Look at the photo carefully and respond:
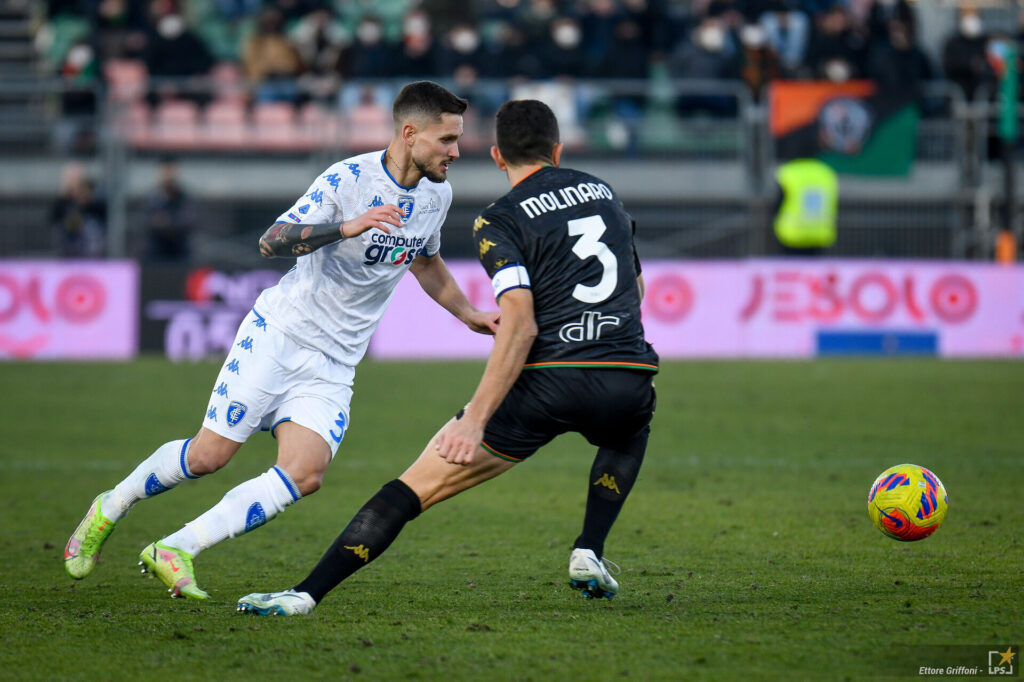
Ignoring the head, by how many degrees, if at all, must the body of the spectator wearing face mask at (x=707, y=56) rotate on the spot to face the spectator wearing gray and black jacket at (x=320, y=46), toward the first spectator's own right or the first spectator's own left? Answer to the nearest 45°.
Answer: approximately 90° to the first spectator's own right

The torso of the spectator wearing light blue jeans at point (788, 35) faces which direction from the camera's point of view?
toward the camera

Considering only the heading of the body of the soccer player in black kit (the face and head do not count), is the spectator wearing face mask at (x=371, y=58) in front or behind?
in front

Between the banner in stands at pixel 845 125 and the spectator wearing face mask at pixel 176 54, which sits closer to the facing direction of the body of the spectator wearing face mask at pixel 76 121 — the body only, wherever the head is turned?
the banner in stands

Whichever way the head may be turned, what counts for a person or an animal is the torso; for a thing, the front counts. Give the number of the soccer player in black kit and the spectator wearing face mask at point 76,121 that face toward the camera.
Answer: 1

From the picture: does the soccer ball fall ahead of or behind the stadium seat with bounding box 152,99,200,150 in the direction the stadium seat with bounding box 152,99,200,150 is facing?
ahead

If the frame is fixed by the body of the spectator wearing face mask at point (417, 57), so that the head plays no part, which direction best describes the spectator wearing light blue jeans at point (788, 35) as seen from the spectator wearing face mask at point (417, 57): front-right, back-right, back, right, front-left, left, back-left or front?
left

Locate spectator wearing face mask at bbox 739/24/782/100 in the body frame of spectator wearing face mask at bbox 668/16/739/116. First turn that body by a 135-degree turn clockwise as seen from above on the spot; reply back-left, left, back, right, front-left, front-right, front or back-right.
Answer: back

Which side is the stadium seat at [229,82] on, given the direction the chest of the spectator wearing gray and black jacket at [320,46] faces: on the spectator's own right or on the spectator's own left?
on the spectator's own right

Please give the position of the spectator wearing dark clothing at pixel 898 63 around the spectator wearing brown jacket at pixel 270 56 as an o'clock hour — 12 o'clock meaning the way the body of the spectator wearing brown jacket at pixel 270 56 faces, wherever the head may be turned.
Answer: the spectator wearing dark clothing at pixel 898 63 is roughly at 9 o'clock from the spectator wearing brown jacket at pixel 270 56.

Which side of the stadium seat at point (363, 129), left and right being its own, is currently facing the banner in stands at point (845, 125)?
left

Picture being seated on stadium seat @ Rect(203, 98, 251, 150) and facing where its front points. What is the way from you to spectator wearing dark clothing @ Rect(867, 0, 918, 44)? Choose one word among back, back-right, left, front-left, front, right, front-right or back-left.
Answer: left

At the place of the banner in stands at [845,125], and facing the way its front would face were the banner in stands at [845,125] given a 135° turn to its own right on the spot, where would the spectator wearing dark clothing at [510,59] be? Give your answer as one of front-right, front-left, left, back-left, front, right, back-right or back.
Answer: front-left
